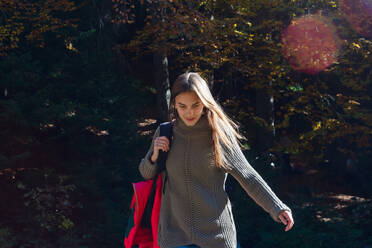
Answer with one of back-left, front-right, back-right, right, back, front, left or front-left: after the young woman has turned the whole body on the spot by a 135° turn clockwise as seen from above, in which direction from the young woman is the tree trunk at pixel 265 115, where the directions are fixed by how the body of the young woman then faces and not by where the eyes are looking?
front-right

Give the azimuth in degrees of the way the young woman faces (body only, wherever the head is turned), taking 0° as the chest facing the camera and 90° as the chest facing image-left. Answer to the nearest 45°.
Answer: approximately 0°

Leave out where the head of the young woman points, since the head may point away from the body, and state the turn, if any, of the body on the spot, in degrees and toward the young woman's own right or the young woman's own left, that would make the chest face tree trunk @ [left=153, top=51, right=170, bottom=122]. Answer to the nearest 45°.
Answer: approximately 180°
